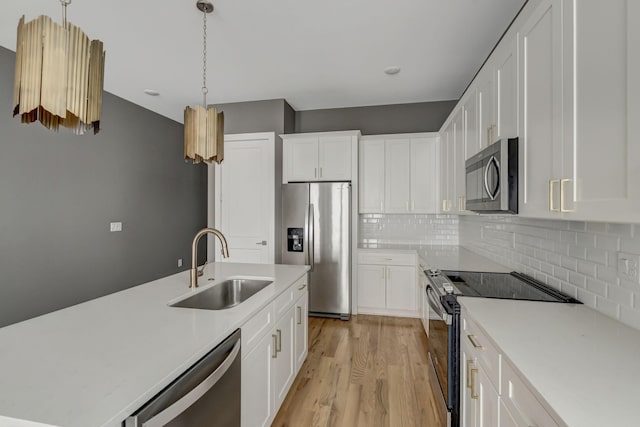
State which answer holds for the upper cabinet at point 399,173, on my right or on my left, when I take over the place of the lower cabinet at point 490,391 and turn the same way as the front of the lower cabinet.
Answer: on my right

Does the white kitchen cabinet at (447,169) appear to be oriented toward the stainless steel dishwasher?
no

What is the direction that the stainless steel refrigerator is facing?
toward the camera

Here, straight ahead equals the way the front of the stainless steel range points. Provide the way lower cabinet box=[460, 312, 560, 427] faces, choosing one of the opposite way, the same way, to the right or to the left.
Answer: the same way

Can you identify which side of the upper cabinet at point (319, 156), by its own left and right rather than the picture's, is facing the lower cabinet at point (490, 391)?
front

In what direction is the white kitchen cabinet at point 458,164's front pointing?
to the viewer's left

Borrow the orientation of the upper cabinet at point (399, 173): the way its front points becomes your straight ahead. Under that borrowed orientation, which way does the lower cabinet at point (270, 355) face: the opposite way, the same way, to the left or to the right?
to the left

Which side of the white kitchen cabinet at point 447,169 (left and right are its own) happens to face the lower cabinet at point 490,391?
left

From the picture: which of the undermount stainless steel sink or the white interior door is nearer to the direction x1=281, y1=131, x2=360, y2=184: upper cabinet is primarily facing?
the undermount stainless steel sink

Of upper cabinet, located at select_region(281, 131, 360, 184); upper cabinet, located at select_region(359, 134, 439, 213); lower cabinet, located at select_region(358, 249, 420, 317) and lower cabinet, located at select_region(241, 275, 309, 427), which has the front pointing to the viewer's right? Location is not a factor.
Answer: lower cabinet, located at select_region(241, 275, 309, 427)

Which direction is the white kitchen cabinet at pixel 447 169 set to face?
to the viewer's left

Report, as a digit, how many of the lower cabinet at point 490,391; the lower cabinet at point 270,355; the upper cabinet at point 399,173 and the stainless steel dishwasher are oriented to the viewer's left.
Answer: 1

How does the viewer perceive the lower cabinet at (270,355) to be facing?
facing to the right of the viewer

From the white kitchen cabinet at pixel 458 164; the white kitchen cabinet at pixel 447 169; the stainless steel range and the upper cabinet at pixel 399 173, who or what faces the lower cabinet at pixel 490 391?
the upper cabinet

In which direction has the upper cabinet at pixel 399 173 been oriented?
toward the camera

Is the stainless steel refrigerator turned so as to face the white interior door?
no

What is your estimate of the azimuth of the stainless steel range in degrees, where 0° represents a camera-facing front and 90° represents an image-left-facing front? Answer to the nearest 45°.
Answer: approximately 90°
